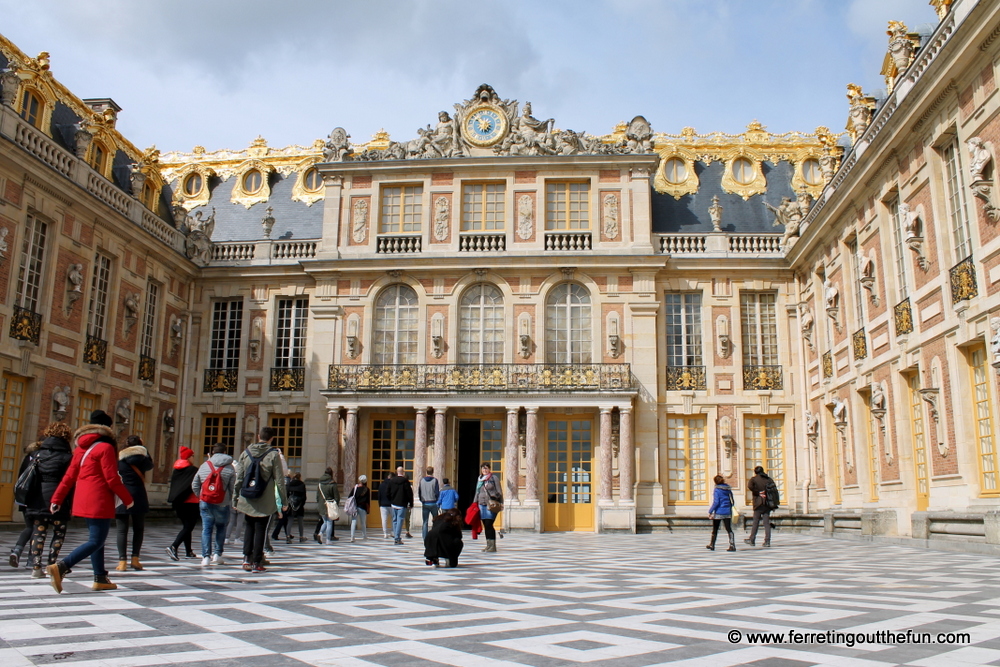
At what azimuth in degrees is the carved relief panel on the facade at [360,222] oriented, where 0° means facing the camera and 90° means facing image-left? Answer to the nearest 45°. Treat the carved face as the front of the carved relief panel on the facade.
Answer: approximately 0°

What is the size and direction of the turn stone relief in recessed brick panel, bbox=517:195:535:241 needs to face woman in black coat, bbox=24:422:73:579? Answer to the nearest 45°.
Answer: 0° — it already faces them

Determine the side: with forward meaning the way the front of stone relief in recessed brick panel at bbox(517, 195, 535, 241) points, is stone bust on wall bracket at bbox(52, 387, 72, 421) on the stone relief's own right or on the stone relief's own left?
on the stone relief's own right

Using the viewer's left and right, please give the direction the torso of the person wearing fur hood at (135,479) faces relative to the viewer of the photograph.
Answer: facing away from the viewer

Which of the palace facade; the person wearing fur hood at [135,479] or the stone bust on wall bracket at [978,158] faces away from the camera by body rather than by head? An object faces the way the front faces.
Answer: the person wearing fur hood

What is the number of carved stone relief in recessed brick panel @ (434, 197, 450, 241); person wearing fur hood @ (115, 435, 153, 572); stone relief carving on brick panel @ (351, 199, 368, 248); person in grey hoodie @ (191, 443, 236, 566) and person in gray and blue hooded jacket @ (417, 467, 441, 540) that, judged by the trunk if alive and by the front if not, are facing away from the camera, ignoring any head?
3

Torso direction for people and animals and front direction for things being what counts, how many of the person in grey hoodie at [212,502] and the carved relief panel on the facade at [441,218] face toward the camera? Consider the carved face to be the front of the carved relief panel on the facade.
1

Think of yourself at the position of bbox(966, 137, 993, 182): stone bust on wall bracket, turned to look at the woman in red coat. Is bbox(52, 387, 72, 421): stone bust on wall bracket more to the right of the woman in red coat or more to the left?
right

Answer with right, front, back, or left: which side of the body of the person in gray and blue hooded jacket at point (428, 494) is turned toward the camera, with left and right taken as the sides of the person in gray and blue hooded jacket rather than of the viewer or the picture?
back
